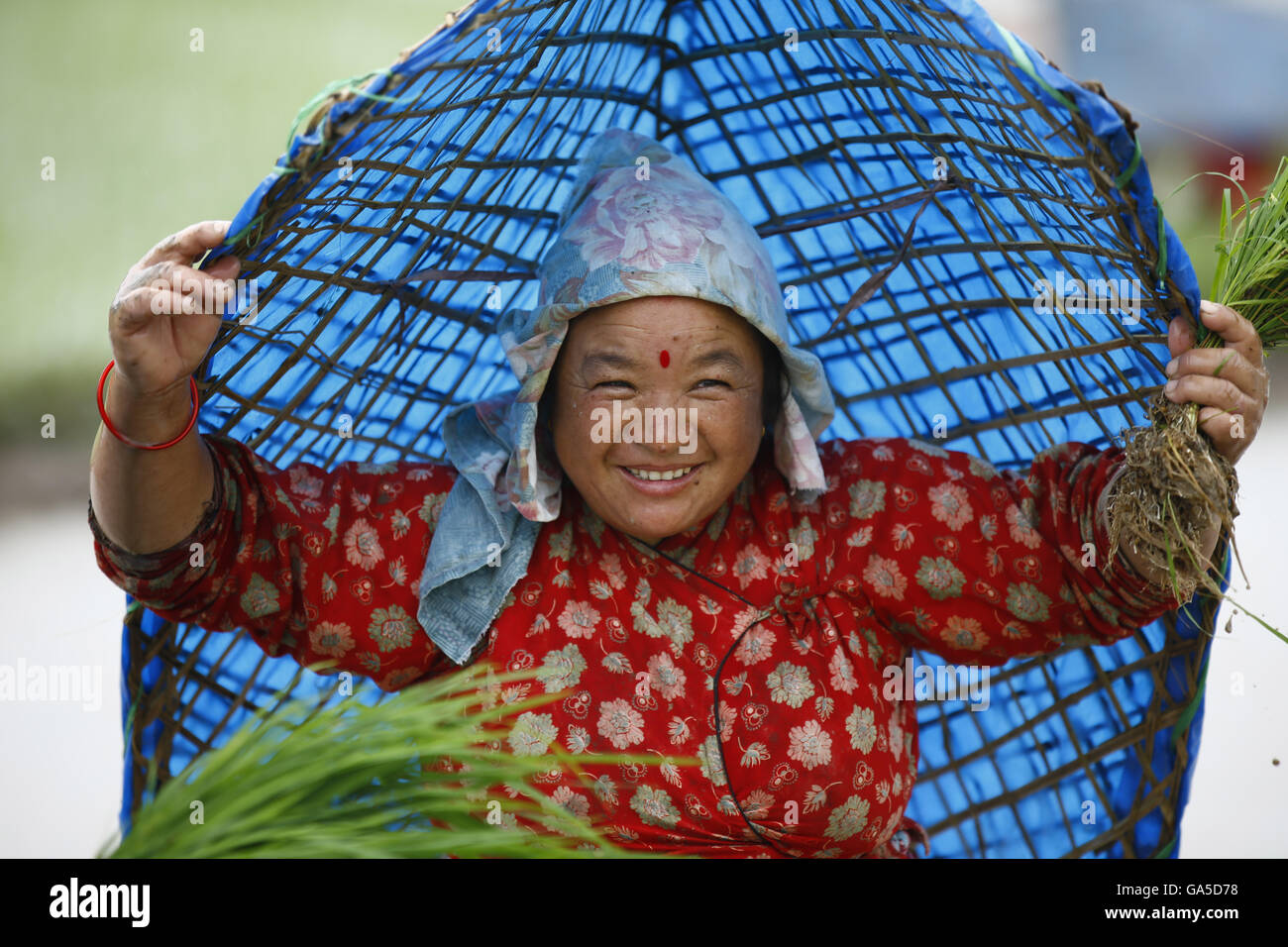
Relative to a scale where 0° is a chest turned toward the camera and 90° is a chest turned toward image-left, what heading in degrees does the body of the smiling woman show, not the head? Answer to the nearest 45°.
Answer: approximately 0°
